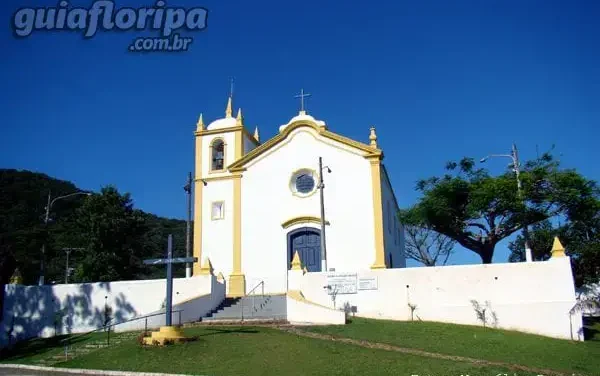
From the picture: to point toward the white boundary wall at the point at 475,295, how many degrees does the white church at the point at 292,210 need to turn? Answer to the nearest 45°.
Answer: approximately 45° to its left

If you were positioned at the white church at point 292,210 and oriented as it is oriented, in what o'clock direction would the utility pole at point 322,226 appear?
The utility pole is roughly at 11 o'clock from the white church.

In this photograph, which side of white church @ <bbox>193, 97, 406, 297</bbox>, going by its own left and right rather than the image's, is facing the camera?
front
